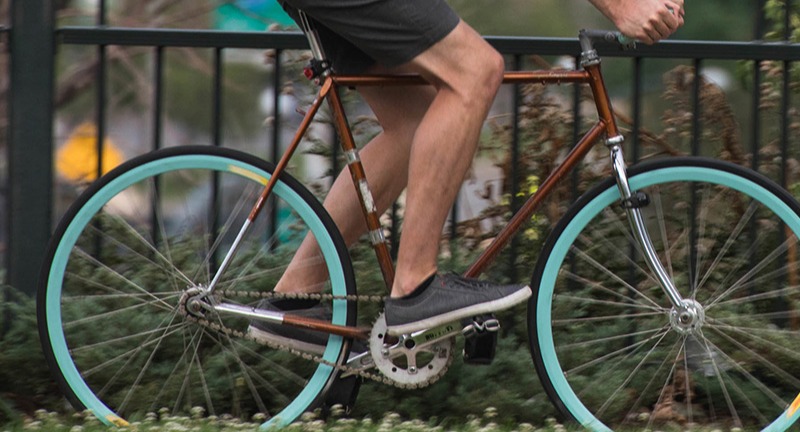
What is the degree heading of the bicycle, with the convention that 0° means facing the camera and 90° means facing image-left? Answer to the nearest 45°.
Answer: approximately 270°

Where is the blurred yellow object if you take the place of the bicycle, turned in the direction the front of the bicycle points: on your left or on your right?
on your left
